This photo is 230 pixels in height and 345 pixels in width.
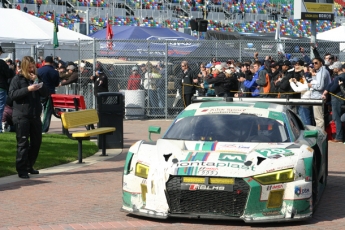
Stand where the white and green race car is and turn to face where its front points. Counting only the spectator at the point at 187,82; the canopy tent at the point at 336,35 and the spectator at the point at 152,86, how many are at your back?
3

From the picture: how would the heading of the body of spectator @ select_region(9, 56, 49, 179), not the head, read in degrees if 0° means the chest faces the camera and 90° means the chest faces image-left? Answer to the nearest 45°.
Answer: approximately 315°

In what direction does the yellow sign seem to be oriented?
toward the camera

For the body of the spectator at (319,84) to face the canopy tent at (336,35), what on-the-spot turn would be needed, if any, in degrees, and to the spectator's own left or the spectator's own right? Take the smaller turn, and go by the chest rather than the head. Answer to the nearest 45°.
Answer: approximately 135° to the spectator's own right

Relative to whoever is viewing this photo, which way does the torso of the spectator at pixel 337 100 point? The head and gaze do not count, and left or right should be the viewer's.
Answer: facing to the left of the viewer

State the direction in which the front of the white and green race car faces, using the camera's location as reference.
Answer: facing the viewer

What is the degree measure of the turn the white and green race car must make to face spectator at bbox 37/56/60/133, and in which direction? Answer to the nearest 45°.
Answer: approximately 135° to its right

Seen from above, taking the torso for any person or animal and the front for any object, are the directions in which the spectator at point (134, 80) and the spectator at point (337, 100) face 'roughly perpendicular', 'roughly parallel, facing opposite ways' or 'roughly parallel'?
roughly perpendicular

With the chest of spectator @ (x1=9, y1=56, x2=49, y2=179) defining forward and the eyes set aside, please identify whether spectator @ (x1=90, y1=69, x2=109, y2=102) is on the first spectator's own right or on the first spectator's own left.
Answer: on the first spectator's own left

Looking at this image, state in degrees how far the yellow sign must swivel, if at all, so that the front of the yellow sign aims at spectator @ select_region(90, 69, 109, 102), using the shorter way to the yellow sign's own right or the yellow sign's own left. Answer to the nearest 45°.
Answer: approximately 45° to the yellow sign's own right

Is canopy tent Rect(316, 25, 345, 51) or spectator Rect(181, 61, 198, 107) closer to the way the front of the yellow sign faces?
the spectator

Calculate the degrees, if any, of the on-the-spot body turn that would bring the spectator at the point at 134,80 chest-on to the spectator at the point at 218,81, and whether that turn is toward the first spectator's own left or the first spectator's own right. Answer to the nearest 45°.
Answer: approximately 45° to the first spectator's own left

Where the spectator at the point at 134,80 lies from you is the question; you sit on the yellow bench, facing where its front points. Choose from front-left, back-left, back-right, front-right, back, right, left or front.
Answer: back-left
